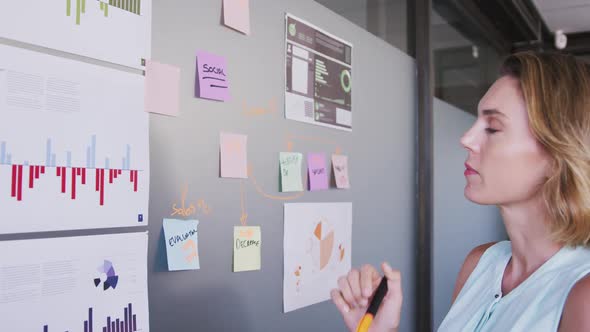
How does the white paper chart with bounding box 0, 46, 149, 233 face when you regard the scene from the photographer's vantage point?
facing the viewer and to the right of the viewer

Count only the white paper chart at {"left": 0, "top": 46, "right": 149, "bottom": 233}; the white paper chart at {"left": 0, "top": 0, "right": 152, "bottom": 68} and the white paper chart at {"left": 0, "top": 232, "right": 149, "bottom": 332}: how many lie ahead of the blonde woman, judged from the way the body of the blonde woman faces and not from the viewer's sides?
3

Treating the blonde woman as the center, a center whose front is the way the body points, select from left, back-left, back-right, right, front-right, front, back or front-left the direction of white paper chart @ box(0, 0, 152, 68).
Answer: front

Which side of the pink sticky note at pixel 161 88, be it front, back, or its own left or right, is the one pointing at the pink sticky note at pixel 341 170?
left

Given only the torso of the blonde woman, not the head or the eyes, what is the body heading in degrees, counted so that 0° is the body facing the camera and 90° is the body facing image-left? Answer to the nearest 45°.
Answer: approximately 45°

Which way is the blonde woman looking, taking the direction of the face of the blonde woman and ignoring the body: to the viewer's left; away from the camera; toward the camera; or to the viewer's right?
to the viewer's left

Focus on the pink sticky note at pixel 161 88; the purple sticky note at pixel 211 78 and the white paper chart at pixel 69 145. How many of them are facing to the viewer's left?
0

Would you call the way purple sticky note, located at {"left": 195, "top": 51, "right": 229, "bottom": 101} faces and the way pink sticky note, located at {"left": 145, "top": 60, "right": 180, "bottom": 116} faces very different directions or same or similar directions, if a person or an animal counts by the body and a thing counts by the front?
same or similar directions

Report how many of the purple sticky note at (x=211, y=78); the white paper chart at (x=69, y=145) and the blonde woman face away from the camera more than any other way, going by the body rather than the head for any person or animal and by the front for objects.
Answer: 0

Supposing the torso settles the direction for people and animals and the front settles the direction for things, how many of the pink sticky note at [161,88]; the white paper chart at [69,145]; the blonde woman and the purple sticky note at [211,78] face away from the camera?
0

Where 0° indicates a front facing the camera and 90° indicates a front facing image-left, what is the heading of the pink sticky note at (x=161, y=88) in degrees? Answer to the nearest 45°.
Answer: approximately 315°
